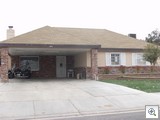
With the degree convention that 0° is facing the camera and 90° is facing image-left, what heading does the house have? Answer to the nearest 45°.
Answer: approximately 0°

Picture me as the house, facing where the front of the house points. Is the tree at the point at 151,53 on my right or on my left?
on my left
